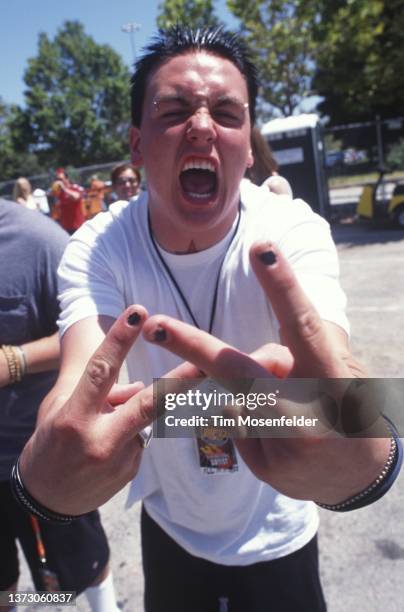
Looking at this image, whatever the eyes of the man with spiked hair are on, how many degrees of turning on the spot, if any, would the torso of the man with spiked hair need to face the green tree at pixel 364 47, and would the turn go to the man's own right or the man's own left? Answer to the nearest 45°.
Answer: approximately 180°

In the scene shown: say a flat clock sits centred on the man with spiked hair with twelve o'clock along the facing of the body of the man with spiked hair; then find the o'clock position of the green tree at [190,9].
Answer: The green tree is roughly at 6 o'clock from the man with spiked hair.

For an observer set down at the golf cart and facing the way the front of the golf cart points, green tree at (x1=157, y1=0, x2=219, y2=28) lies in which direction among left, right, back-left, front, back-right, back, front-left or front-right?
front-right

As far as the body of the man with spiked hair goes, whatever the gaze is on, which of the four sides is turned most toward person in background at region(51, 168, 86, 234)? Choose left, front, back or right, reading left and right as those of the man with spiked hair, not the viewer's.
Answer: back

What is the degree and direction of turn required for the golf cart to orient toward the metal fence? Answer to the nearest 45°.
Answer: approximately 90° to its right

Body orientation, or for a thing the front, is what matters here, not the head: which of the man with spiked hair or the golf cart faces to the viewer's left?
the golf cart

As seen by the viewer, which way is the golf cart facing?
to the viewer's left

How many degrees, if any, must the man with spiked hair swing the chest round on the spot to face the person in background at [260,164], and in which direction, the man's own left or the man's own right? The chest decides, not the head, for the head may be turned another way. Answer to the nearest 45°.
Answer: approximately 180°

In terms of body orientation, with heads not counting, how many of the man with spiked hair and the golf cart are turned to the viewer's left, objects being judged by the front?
1

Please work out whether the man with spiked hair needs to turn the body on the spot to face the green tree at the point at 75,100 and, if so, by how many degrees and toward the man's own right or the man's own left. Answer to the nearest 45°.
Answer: approximately 180°

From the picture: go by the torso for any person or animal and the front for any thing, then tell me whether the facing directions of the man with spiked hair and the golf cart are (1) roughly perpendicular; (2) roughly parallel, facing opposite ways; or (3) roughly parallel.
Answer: roughly perpendicular
